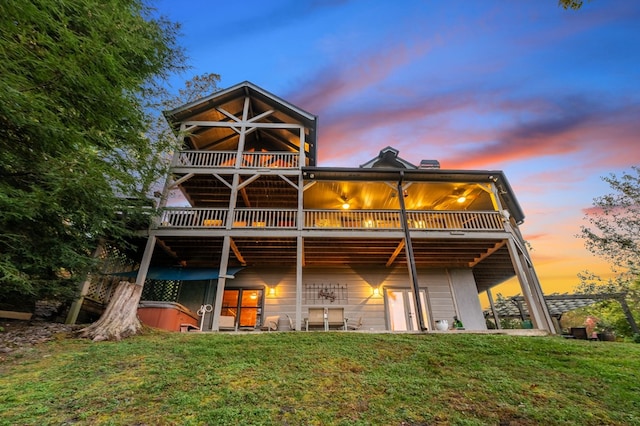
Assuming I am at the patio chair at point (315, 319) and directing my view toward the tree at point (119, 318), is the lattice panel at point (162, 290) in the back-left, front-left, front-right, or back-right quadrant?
front-right

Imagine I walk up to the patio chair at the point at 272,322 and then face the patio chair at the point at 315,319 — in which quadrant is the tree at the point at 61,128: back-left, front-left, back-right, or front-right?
back-right

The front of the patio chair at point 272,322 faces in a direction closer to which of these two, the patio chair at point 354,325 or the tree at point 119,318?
the tree

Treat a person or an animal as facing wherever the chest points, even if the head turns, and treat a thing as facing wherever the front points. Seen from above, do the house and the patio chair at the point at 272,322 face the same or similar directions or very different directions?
same or similar directions

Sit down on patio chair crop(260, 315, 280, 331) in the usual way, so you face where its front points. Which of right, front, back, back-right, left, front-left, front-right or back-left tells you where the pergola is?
back-left

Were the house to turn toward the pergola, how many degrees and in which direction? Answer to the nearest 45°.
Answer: approximately 90° to its left

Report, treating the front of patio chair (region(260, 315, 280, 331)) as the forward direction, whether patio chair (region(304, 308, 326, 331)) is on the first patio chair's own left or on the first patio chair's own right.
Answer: on the first patio chair's own left

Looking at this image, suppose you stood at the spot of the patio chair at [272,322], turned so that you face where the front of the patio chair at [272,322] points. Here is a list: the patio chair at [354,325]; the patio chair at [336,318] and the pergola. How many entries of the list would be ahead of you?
0

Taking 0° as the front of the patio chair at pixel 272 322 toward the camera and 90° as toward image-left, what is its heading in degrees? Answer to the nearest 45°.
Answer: approximately 45°

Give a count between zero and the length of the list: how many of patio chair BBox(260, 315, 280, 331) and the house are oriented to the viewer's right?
0

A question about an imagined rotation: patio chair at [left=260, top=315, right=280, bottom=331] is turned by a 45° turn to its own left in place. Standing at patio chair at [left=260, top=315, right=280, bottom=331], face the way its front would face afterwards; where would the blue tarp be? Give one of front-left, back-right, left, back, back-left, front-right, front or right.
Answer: right

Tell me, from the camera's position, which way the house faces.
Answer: facing the viewer
